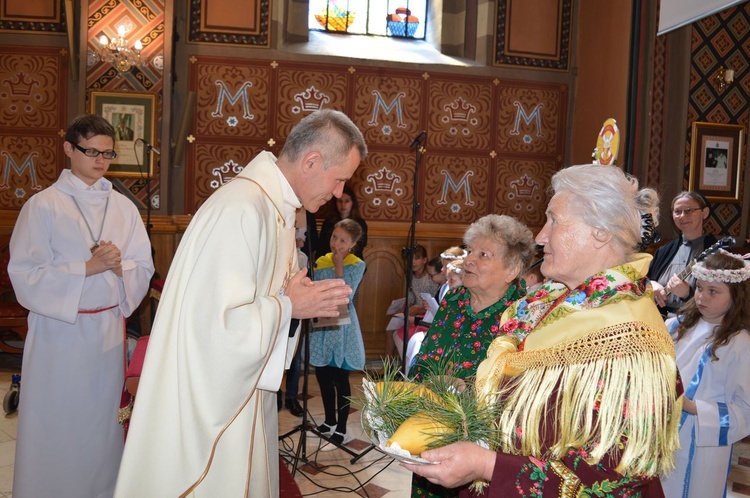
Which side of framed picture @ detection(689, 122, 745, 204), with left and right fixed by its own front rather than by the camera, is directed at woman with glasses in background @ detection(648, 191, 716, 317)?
front

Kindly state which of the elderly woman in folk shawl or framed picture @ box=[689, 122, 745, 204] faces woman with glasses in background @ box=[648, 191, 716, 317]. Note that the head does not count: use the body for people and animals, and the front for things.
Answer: the framed picture

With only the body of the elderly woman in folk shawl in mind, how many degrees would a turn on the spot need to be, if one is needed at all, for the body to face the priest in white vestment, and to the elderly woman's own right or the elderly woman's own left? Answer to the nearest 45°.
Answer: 0° — they already face them

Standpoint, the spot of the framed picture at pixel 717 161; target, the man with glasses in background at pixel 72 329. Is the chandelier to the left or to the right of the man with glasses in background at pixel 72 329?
right

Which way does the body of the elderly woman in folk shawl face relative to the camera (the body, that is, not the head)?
to the viewer's left

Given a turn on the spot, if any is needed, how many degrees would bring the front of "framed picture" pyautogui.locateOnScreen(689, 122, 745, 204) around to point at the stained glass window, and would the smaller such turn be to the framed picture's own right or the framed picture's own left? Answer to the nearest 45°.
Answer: approximately 90° to the framed picture's own right

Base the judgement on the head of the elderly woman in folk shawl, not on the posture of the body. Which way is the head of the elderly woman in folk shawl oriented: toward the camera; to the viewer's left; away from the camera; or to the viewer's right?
to the viewer's left

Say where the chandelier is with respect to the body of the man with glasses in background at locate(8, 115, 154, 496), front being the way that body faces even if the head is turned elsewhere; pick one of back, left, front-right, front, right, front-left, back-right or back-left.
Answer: back-left

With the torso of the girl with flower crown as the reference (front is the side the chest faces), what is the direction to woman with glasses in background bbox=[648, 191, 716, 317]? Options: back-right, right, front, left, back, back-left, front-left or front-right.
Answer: back-right
